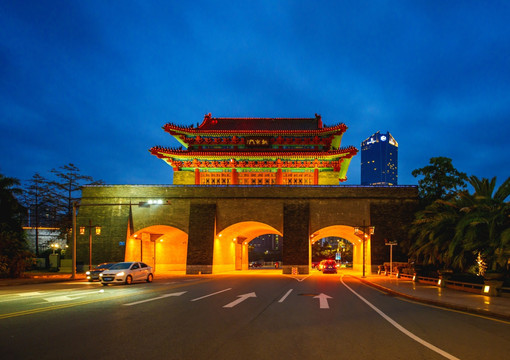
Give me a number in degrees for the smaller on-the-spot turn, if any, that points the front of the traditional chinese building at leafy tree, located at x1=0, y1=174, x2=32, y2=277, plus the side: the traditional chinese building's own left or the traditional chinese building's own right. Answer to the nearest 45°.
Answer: approximately 45° to the traditional chinese building's own right

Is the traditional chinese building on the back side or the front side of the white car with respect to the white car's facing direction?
on the back side

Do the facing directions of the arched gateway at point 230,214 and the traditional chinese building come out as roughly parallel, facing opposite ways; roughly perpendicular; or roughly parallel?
roughly parallel

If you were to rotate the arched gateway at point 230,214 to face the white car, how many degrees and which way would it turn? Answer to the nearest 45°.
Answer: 0° — it already faces it

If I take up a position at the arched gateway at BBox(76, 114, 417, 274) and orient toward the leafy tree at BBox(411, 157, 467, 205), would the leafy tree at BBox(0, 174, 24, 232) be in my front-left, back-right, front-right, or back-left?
back-right

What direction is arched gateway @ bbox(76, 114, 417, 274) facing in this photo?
toward the camera

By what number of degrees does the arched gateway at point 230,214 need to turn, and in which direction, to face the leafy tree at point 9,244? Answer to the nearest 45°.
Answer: approximately 45° to its right

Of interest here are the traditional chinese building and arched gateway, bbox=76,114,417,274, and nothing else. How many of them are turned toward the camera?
2
